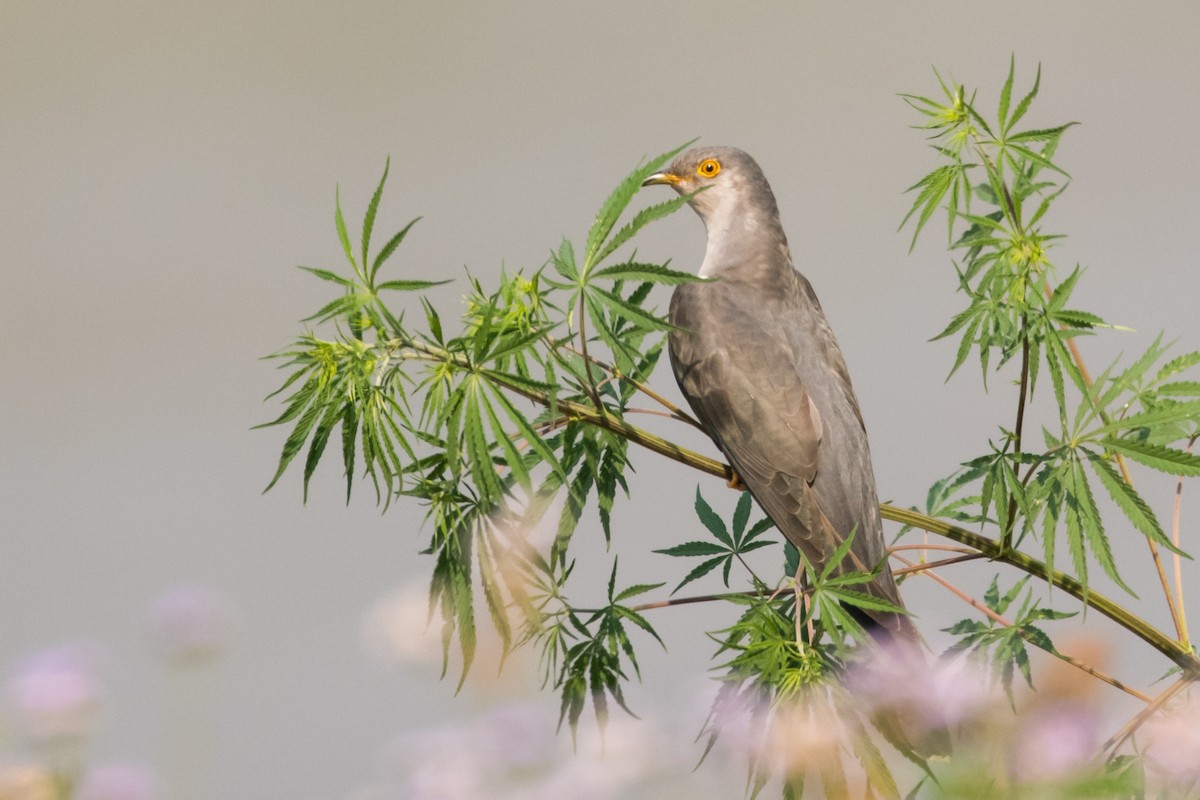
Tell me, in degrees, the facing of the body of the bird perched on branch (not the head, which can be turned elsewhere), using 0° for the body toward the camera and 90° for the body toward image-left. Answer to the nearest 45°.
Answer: approximately 135°

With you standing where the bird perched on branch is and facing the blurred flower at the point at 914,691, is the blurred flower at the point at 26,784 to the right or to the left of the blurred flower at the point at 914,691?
right

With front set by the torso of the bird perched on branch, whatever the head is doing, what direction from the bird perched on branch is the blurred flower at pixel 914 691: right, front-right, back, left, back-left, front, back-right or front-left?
back-left

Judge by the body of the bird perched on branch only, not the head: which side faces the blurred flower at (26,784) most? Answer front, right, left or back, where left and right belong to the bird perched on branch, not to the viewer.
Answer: left

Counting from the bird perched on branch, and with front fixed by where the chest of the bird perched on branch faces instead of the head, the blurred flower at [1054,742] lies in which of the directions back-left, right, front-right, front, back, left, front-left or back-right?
back-left

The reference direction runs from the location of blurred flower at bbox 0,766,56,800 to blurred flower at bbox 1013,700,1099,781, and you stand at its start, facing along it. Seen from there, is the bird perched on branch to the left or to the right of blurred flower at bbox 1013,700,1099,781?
left
